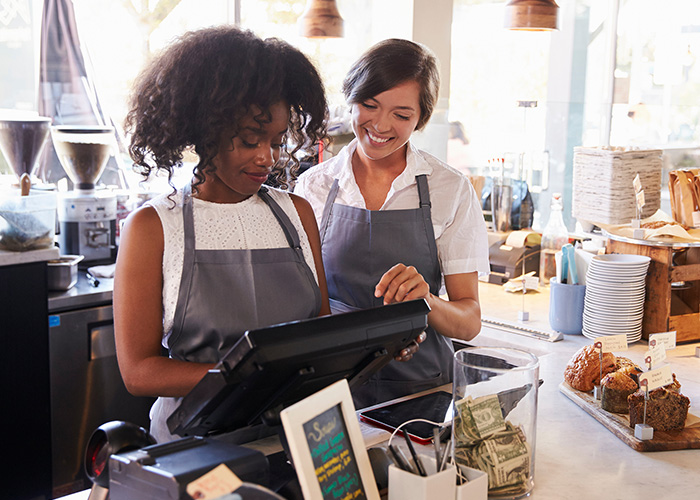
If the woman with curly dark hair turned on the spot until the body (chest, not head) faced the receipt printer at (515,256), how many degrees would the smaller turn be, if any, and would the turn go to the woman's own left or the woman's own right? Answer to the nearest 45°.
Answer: approximately 90° to the woman's own left

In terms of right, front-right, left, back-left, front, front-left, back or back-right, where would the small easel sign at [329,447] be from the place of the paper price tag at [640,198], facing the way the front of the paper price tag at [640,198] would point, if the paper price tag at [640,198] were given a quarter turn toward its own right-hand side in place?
front-left

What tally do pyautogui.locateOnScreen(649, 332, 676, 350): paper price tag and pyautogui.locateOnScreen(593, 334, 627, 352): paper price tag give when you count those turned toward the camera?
2

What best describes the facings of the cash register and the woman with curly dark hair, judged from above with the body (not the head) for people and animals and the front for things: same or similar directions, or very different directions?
very different directions

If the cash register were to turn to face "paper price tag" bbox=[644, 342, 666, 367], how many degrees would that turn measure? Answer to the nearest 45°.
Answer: approximately 90° to its right

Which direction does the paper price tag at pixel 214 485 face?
toward the camera

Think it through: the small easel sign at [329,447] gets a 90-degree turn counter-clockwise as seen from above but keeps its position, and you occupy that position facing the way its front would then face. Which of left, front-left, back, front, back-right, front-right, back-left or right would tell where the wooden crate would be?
front

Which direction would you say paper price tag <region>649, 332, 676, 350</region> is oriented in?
toward the camera

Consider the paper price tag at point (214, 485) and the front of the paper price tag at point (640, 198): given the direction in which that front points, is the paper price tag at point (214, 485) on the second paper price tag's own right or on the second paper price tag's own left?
on the second paper price tag's own right

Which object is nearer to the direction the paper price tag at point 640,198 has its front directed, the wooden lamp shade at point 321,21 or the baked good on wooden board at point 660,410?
the baked good on wooden board

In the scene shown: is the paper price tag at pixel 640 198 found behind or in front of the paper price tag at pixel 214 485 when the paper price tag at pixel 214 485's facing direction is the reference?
behind

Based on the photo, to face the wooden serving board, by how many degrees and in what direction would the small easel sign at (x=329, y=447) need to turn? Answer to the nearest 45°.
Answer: approximately 90° to its left
